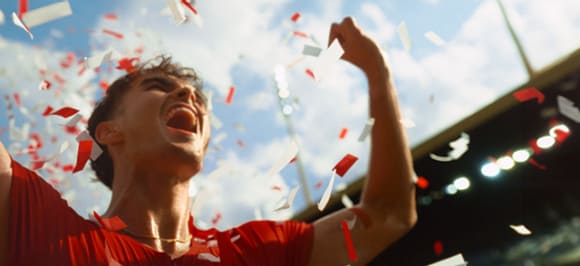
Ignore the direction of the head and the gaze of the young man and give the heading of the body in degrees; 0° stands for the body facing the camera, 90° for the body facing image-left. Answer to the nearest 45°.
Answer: approximately 315°

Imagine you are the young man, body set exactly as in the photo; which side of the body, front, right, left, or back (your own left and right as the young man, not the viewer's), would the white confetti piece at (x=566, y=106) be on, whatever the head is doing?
left
